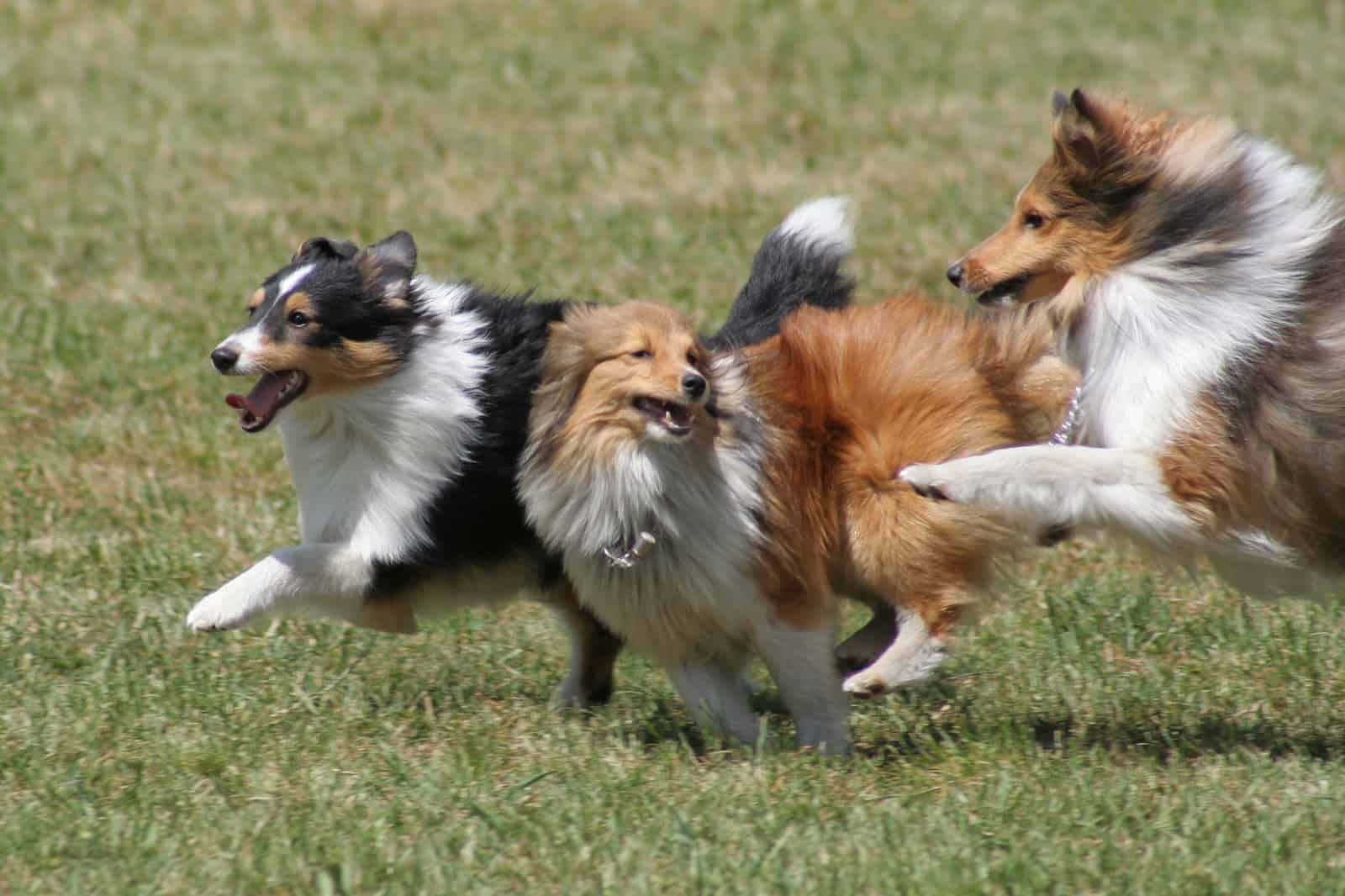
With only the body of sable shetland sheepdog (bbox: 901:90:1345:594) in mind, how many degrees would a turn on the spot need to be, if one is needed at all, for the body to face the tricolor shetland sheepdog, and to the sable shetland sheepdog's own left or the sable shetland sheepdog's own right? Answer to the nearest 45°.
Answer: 0° — it already faces it

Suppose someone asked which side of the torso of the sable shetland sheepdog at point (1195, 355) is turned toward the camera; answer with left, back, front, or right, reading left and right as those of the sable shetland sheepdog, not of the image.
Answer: left

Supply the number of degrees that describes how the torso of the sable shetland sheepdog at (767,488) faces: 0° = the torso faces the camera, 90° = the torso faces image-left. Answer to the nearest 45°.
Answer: approximately 45°

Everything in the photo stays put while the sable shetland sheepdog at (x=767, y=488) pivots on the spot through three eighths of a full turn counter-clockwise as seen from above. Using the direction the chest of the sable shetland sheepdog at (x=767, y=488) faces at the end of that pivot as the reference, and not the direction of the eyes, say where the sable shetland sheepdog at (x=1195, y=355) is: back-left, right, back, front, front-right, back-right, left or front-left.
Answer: front
